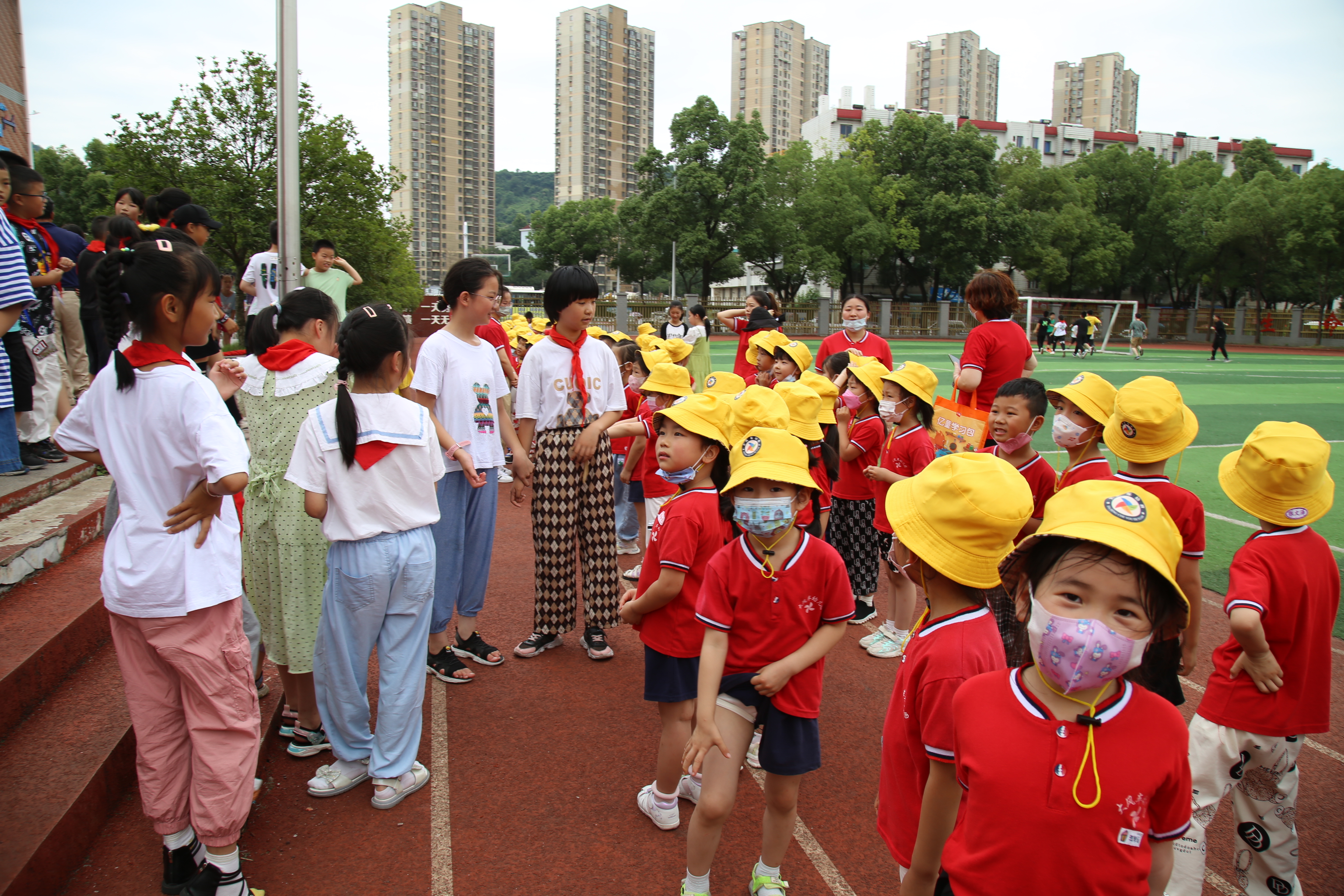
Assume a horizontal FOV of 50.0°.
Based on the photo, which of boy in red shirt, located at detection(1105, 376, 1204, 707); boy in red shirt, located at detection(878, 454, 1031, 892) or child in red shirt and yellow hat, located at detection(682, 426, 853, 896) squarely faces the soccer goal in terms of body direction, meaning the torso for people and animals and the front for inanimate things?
boy in red shirt, located at detection(1105, 376, 1204, 707)

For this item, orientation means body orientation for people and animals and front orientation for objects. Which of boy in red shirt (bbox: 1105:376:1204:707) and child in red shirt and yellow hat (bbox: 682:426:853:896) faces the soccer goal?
boy in red shirt (bbox: 1105:376:1204:707)

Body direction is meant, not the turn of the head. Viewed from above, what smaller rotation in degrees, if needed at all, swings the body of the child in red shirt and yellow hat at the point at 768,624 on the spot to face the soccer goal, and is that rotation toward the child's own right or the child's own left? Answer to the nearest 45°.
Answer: approximately 180°

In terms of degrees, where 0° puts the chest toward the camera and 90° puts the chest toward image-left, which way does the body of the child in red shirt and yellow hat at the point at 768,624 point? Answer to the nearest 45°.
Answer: approximately 0°

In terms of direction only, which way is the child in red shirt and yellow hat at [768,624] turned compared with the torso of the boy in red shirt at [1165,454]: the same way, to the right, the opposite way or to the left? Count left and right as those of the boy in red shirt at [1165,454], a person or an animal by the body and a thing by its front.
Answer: the opposite way

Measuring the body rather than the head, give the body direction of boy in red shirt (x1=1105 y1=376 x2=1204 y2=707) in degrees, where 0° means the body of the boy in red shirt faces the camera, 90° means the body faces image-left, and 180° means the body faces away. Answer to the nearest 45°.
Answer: approximately 180°
